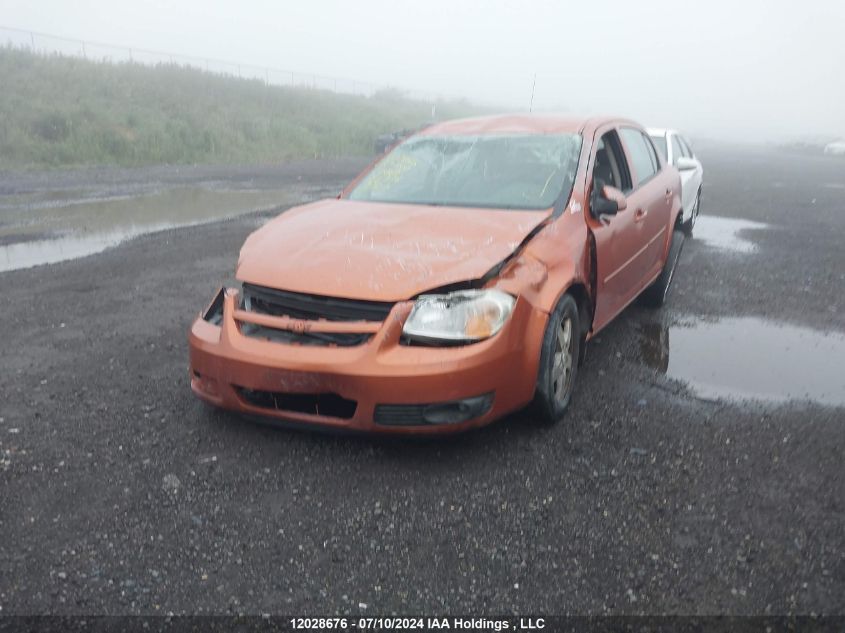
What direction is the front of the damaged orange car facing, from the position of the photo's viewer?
facing the viewer and to the left of the viewer

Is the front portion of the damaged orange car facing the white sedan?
no
